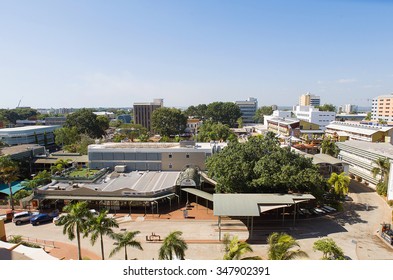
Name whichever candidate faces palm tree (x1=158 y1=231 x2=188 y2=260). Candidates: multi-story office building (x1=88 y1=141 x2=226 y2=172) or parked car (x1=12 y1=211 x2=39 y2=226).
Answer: the multi-story office building

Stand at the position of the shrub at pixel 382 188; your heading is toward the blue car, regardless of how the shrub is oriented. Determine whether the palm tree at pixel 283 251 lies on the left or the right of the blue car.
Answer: left

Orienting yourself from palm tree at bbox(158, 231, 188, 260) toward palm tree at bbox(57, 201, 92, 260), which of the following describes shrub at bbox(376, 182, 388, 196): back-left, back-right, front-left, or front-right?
back-right

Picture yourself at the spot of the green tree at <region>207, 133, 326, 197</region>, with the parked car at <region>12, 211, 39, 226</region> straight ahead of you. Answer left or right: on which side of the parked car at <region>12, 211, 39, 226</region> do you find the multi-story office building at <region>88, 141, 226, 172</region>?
right

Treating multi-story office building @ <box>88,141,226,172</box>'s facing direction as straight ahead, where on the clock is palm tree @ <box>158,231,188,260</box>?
The palm tree is roughly at 12 o'clock from the multi-story office building.

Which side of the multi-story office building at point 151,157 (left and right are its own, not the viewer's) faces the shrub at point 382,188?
left

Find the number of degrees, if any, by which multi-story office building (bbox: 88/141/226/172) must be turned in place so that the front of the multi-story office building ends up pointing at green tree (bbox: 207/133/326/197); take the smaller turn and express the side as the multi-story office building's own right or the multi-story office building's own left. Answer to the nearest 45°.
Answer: approximately 45° to the multi-story office building's own left
